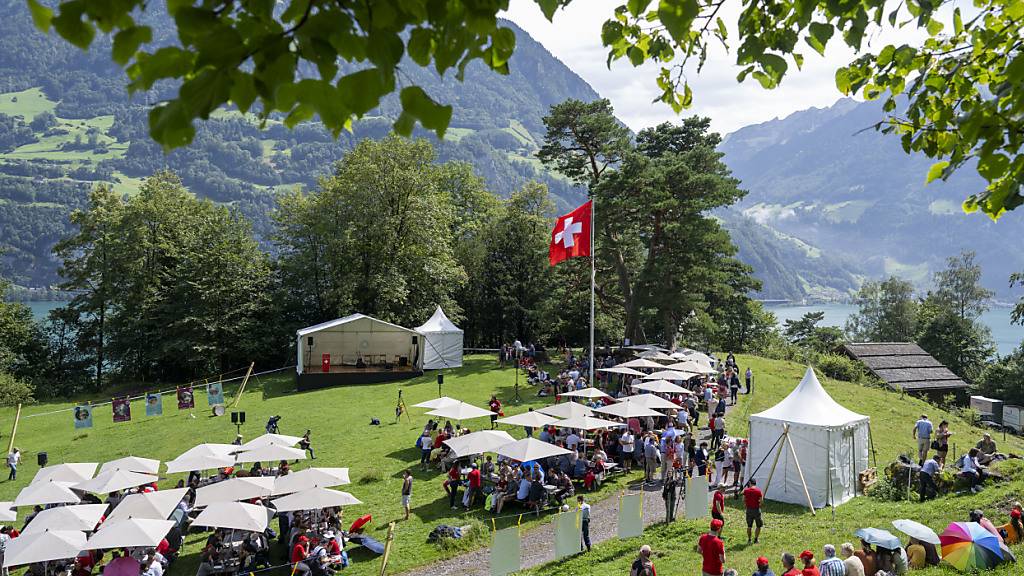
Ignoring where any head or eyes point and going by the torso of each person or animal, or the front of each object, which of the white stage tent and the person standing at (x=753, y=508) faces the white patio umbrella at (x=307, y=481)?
the white stage tent

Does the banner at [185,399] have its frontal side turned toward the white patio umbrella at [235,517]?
yes

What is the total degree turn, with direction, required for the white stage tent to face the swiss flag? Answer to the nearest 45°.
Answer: approximately 45° to its left

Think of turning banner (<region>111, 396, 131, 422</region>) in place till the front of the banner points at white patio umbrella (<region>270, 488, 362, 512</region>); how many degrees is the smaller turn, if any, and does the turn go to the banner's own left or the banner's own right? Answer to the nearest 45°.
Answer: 0° — it already faces it
